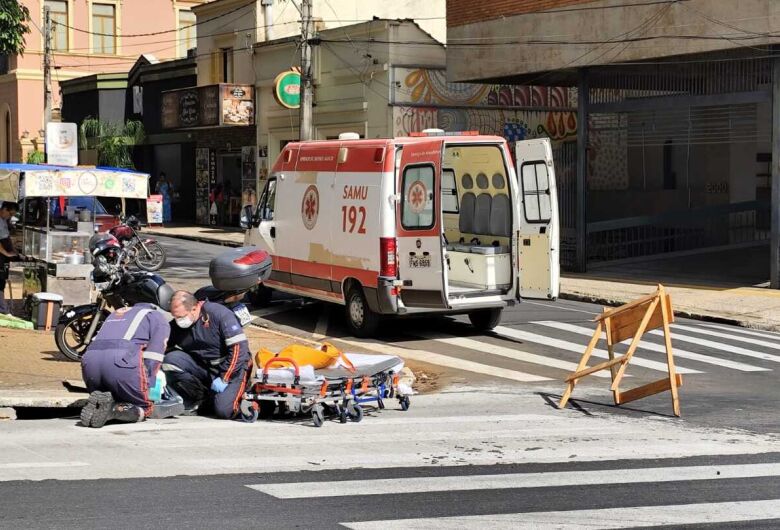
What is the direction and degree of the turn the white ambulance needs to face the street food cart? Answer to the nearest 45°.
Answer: approximately 45° to its left

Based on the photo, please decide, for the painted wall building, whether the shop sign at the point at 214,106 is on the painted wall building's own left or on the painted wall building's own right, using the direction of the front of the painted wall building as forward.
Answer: on the painted wall building's own right

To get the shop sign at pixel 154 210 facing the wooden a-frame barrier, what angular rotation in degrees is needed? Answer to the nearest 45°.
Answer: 0° — it already faces it

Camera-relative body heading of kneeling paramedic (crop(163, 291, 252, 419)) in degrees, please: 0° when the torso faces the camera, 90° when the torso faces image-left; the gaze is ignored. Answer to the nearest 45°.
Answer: approximately 45°

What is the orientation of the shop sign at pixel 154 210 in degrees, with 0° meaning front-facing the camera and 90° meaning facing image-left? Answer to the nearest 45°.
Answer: approximately 0°

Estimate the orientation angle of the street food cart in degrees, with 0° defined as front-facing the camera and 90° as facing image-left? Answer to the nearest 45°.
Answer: approximately 315°

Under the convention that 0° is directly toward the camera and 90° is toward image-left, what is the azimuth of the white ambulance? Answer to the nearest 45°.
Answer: approximately 135°

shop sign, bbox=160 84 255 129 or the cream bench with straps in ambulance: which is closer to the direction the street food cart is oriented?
the cream bench with straps in ambulance

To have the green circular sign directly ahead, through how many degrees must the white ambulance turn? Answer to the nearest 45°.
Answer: approximately 45° to its right
